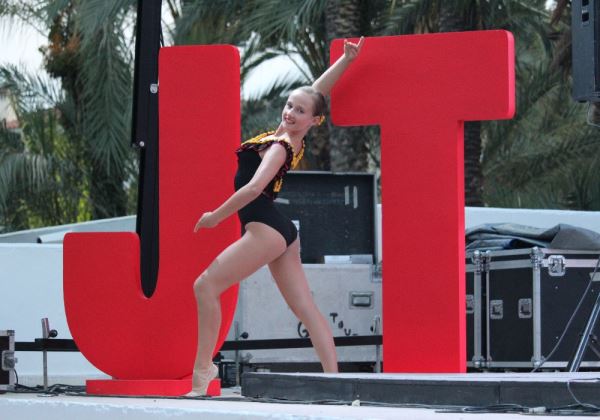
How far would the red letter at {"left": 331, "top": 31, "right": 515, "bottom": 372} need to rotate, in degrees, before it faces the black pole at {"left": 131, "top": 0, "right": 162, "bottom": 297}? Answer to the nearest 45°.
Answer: approximately 90° to its right

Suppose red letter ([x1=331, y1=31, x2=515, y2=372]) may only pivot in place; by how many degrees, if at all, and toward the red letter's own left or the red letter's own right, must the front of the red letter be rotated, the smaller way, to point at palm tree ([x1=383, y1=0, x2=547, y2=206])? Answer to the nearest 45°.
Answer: approximately 180°

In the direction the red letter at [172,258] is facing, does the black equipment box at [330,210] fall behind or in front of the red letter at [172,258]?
behind

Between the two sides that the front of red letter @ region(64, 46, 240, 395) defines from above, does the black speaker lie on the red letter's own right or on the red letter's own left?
on the red letter's own left

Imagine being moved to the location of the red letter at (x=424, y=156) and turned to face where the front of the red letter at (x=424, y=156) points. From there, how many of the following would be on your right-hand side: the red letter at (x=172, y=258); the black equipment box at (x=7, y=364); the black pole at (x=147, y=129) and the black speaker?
3

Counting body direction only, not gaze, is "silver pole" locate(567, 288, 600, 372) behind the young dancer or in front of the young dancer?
behind

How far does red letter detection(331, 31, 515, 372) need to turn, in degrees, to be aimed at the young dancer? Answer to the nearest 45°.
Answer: approximately 45° to its right

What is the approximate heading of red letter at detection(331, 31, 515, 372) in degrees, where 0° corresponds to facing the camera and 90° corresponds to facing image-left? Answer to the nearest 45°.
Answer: approximately 0°

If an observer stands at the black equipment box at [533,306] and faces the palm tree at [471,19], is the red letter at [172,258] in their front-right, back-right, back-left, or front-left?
back-left

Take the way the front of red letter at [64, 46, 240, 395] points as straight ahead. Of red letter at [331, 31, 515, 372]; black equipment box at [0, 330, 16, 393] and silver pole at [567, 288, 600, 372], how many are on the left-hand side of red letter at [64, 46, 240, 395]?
2

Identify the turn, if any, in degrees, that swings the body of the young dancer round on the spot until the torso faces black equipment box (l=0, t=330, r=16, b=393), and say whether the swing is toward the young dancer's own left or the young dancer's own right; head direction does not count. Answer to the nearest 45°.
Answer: approximately 45° to the young dancer's own right
